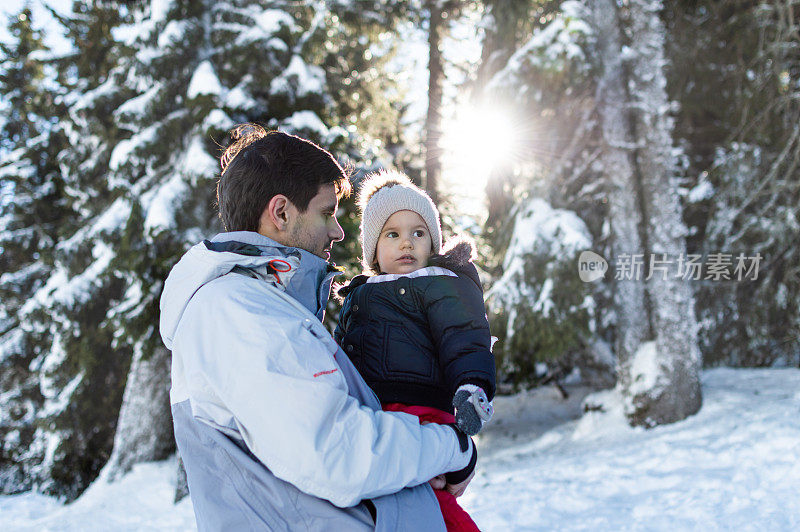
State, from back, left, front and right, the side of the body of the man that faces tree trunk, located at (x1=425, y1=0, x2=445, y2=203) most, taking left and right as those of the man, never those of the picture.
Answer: left

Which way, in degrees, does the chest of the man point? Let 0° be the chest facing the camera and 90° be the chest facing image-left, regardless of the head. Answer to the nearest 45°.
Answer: approximately 270°

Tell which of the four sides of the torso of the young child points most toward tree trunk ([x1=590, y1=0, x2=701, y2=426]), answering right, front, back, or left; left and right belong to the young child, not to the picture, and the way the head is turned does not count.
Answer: back

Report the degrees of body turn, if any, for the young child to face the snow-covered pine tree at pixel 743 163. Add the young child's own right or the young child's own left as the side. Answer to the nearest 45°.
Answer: approximately 180°

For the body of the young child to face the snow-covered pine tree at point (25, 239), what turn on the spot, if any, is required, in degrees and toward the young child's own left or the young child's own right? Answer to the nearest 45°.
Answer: approximately 90° to the young child's own right

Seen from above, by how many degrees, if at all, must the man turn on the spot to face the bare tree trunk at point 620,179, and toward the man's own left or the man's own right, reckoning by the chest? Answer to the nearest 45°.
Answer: approximately 45° to the man's own left

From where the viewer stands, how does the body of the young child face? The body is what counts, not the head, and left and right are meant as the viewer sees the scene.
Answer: facing the viewer and to the left of the viewer

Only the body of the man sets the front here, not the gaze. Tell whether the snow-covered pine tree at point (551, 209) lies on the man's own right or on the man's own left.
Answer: on the man's own left
